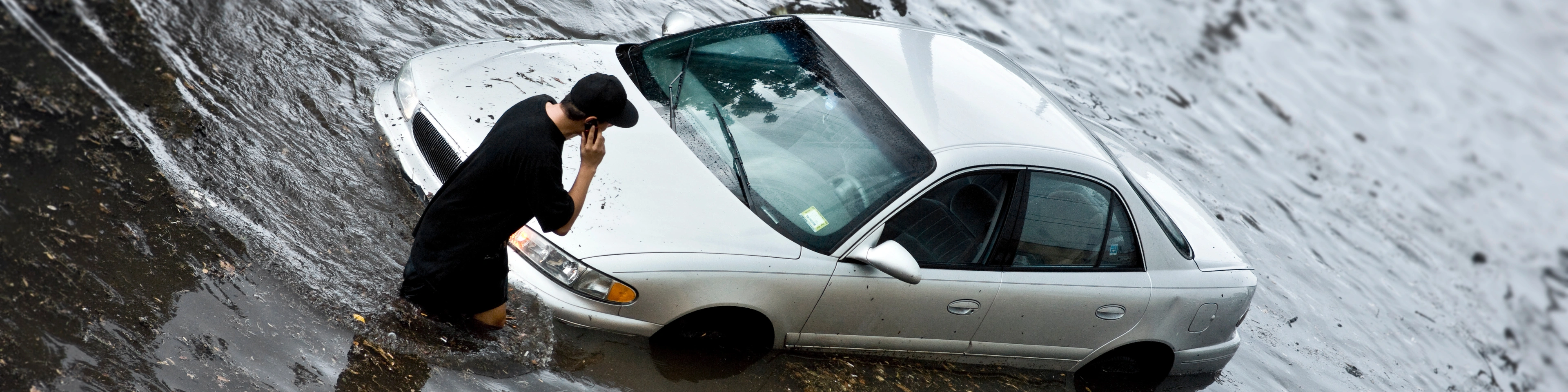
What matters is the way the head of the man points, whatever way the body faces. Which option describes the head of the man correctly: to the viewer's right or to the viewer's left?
to the viewer's right

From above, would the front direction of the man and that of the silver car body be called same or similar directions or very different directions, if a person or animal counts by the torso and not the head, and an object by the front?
very different directions

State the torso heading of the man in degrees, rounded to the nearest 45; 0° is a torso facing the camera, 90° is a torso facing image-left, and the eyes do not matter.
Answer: approximately 225°

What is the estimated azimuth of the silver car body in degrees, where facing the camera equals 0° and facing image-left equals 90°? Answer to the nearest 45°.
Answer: approximately 45°

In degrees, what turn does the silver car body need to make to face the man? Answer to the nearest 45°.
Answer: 0° — it already faces them
